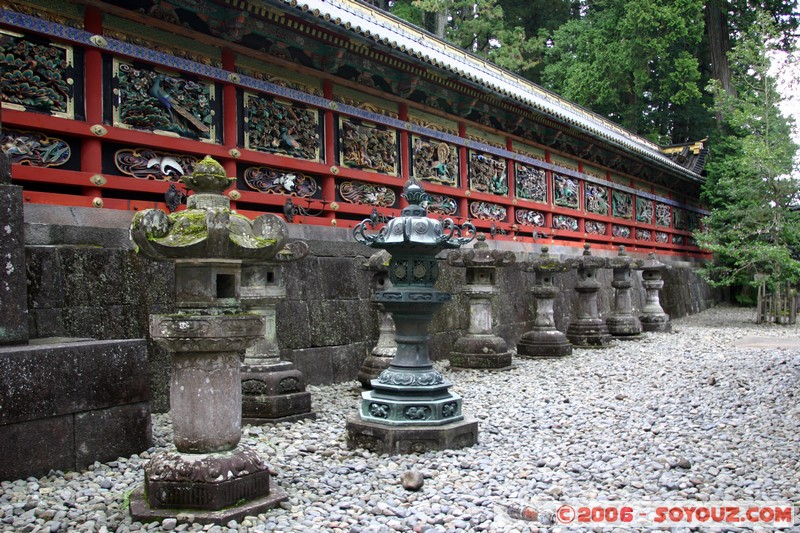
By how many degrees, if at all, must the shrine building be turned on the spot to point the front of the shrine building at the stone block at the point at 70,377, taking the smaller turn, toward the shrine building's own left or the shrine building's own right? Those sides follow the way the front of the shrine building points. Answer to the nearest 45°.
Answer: approximately 45° to the shrine building's own right

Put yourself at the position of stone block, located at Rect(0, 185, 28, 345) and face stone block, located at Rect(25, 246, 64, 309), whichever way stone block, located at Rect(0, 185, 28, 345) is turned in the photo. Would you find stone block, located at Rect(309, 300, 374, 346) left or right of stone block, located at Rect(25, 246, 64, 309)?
right

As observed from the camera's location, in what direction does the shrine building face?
facing the viewer and to the right of the viewer

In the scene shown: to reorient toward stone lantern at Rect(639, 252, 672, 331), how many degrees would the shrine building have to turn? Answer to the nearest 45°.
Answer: approximately 90° to its left

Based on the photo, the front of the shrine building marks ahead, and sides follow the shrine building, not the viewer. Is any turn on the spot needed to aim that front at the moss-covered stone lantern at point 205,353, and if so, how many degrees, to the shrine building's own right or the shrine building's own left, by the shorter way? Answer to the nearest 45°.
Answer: approximately 45° to the shrine building's own right
